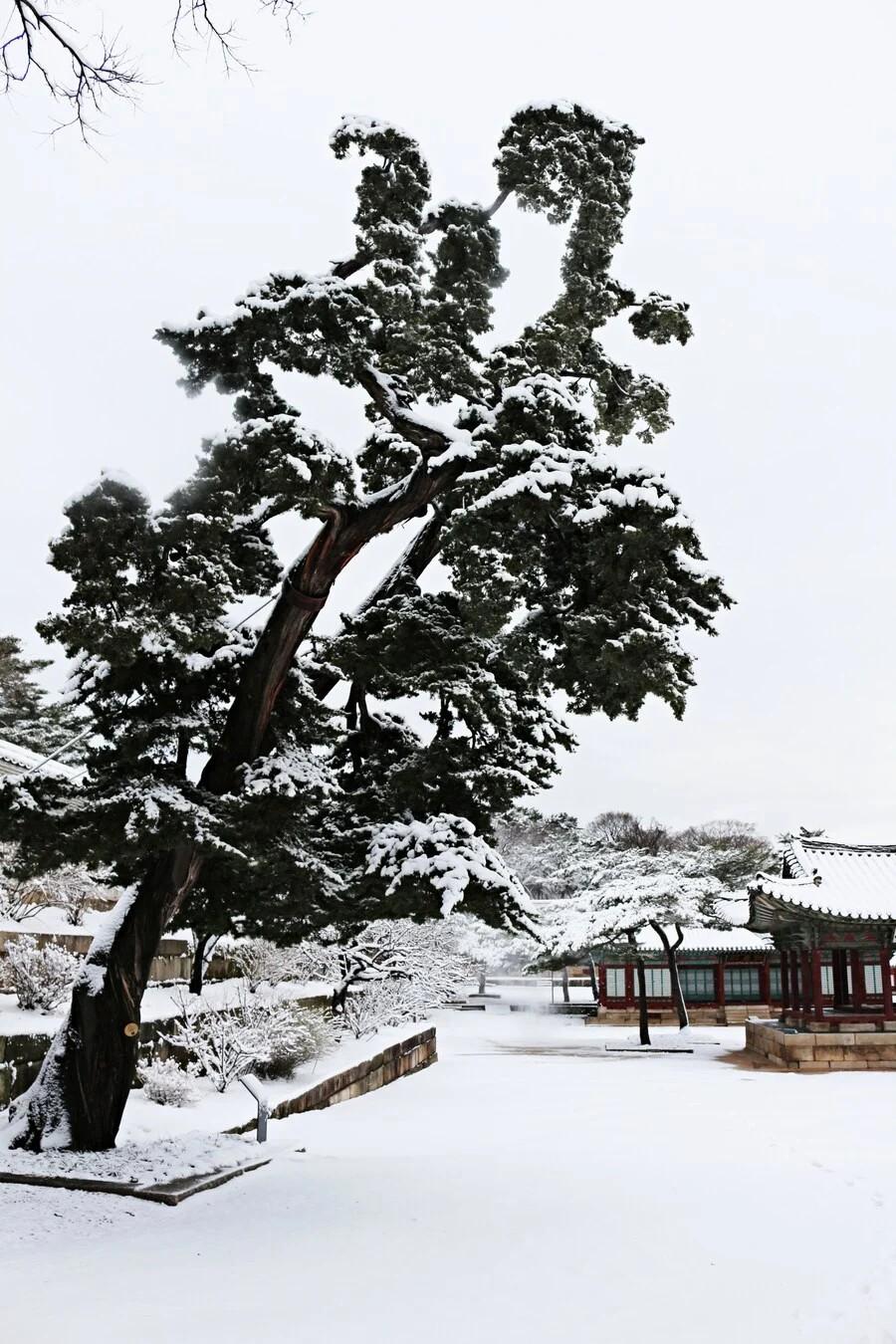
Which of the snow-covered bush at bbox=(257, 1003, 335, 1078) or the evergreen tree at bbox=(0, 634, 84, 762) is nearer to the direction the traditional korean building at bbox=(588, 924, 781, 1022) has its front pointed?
the snow-covered bush

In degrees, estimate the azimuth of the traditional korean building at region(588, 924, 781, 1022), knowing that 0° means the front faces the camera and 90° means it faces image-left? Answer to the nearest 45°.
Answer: approximately 0°

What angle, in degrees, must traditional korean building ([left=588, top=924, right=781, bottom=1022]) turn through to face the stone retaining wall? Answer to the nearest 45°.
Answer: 0° — it already faces it

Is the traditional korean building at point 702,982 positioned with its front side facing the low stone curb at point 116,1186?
yes

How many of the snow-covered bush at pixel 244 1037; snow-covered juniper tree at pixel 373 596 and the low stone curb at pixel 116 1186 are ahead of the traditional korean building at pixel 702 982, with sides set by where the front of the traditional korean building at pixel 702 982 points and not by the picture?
3

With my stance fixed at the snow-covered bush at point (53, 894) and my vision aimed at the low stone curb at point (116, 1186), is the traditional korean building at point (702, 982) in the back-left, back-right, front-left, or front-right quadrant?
back-left
